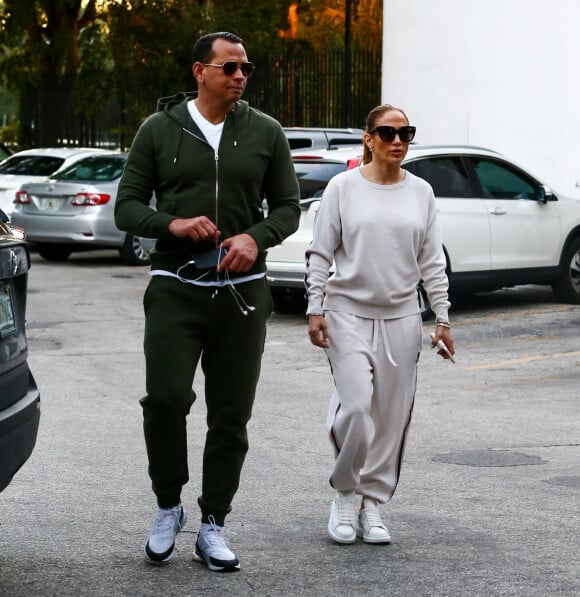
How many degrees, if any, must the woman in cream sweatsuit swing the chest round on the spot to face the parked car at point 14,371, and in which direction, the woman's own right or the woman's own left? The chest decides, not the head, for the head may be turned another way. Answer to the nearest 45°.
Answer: approximately 45° to the woman's own right

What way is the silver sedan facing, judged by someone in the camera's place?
facing away from the viewer and to the right of the viewer

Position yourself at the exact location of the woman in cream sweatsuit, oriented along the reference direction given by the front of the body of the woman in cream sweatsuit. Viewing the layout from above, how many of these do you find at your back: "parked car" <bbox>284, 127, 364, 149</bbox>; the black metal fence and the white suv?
3

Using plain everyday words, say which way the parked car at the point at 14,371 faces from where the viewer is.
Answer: facing away from the viewer and to the left of the viewer

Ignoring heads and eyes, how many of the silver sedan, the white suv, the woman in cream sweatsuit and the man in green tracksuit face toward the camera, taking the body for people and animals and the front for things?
2

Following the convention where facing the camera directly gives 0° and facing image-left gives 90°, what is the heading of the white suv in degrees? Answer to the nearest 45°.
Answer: approximately 225°

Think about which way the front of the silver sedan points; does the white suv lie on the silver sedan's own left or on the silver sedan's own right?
on the silver sedan's own right

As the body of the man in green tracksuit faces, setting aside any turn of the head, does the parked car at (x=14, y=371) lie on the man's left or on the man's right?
on the man's right
